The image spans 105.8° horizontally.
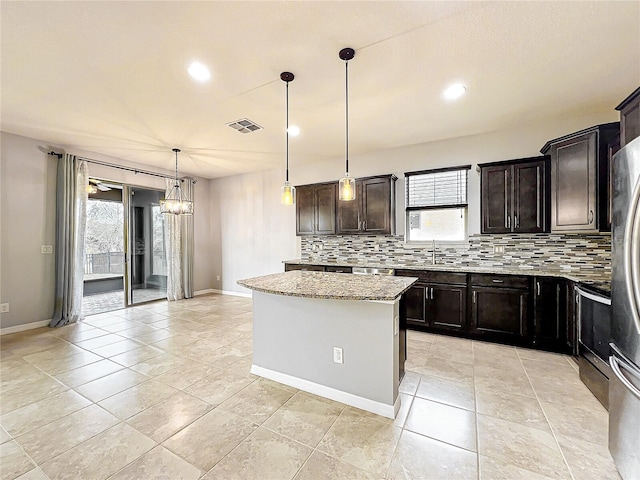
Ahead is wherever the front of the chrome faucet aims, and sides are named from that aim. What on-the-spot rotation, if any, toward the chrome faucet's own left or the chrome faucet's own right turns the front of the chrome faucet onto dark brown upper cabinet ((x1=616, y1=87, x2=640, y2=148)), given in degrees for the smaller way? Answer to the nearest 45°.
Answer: approximately 45° to the chrome faucet's own left

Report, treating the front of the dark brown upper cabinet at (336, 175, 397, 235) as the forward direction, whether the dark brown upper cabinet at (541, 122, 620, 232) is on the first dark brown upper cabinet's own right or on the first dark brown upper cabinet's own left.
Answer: on the first dark brown upper cabinet's own left

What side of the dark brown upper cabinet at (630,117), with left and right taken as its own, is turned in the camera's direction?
left

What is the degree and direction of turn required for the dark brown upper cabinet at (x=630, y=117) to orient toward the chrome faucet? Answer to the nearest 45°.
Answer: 0° — it already faces it

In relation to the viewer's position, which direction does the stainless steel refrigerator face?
facing to the left of the viewer

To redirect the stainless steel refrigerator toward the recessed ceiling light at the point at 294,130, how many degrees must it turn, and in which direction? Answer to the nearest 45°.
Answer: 0° — it already faces it

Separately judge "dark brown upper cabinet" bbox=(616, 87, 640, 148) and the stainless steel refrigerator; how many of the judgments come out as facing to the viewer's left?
2

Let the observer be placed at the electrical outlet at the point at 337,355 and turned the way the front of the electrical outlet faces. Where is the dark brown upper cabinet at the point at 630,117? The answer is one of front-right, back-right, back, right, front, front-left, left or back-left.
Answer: back-left

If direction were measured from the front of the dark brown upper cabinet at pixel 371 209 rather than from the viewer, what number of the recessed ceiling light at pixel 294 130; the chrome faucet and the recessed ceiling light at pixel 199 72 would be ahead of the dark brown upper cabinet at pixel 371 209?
2

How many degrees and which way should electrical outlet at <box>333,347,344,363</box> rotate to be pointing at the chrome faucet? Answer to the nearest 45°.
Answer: approximately 180°
